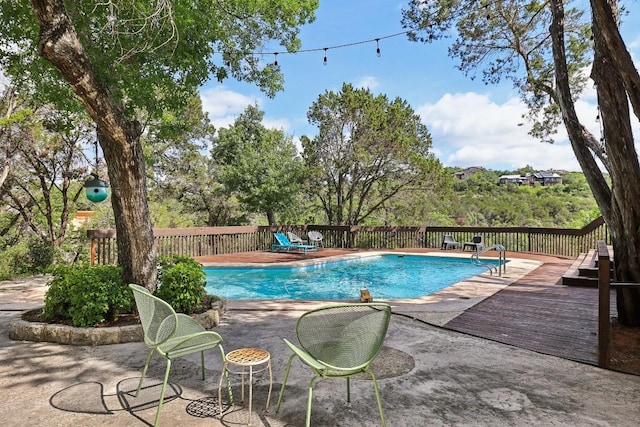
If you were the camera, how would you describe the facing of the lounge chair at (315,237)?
facing the viewer and to the right of the viewer

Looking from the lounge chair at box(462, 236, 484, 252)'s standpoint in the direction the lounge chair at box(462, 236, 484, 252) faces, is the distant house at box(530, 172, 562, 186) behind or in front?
behind

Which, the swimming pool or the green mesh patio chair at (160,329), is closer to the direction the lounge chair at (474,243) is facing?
the swimming pool

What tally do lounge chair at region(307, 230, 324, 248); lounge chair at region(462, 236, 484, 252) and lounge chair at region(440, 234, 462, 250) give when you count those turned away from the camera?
0

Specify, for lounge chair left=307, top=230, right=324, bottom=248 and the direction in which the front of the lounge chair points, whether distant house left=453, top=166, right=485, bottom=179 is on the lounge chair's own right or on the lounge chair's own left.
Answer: on the lounge chair's own left

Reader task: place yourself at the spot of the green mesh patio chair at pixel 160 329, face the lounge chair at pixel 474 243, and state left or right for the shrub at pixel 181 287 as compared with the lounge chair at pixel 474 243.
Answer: left

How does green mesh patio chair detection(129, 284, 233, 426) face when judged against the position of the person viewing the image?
facing away from the viewer and to the right of the viewer

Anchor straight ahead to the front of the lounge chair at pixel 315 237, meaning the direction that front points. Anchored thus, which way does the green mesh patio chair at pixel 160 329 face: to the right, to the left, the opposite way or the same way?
to the left
